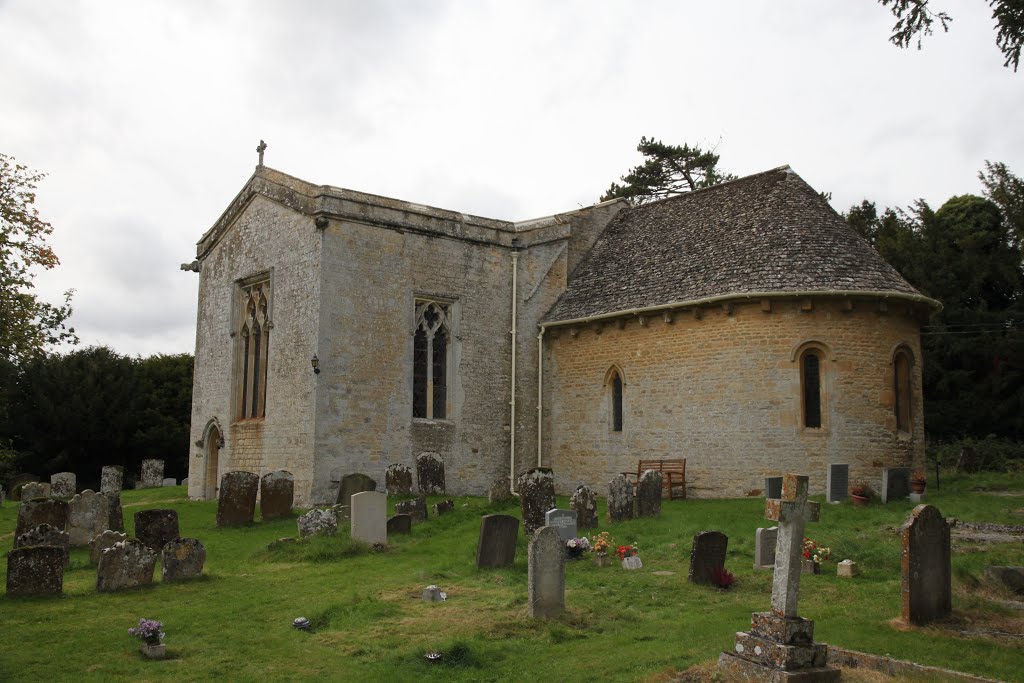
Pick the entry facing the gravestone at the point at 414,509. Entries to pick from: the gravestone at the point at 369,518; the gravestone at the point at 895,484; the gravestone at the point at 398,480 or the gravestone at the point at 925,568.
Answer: the gravestone at the point at 398,480

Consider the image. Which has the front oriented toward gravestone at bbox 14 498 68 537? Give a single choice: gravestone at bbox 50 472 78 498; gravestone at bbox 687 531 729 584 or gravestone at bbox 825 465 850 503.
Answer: gravestone at bbox 50 472 78 498

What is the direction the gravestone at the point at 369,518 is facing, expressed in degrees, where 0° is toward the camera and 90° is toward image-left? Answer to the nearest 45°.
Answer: approximately 0°

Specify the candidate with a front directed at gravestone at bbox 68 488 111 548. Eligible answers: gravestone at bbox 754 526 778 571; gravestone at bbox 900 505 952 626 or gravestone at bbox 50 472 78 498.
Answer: gravestone at bbox 50 472 78 498
